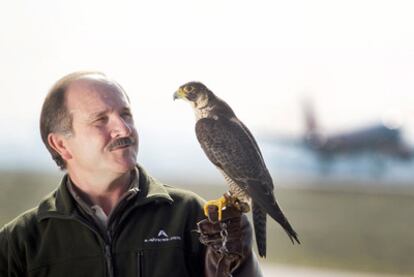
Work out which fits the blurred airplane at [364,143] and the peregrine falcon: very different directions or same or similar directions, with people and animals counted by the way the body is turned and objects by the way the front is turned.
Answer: very different directions

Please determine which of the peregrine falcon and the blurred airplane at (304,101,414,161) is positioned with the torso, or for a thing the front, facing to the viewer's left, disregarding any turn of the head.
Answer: the peregrine falcon

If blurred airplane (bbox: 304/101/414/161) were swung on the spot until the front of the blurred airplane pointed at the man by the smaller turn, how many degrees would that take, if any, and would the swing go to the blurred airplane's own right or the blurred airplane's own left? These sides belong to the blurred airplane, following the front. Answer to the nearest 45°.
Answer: approximately 90° to the blurred airplane's own right

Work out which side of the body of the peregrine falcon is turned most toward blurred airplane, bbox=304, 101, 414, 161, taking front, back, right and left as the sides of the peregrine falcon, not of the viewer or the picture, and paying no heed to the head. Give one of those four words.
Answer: right

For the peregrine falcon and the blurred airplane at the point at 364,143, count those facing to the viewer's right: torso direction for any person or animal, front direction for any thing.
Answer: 1

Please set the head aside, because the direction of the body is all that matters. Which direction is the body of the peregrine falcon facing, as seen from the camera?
to the viewer's left

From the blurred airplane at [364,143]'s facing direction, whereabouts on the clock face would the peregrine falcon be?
The peregrine falcon is roughly at 3 o'clock from the blurred airplane.

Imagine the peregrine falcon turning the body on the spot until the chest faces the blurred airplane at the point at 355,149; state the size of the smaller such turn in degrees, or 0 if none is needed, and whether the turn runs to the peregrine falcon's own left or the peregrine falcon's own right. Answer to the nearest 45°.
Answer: approximately 90° to the peregrine falcon's own right

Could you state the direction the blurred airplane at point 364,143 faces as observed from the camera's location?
facing to the right of the viewer
